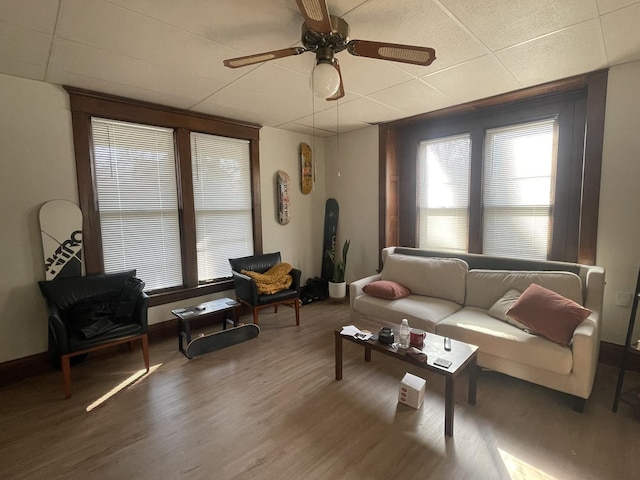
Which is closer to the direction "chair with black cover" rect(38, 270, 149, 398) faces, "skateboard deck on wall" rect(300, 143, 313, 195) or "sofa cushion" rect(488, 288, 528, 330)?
the sofa cushion

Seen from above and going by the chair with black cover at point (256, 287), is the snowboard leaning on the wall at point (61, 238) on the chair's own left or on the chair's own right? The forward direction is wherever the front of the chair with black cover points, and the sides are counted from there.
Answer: on the chair's own right

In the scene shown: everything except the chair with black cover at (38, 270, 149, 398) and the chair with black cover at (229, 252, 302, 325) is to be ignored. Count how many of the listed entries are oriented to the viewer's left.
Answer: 0

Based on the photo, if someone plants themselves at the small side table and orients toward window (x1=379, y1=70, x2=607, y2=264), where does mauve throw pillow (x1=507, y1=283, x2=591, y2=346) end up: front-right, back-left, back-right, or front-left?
front-right

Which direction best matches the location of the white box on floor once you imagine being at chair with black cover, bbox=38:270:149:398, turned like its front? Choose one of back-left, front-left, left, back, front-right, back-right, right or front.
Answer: front

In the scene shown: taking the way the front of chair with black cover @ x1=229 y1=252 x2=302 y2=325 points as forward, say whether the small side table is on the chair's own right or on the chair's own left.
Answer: on the chair's own right

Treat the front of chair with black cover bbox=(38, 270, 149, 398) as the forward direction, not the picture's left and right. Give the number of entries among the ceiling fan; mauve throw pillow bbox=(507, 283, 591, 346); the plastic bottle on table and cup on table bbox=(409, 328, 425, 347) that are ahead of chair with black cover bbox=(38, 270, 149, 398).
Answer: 4

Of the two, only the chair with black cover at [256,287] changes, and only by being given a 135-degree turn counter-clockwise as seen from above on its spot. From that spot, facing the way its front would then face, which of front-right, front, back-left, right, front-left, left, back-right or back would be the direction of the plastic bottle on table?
back-right

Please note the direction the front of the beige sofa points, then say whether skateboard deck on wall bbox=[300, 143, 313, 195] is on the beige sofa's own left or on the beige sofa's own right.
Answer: on the beige sofa's own right

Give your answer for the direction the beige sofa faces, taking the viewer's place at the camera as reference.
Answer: facing the viewer and to the left of the viewer

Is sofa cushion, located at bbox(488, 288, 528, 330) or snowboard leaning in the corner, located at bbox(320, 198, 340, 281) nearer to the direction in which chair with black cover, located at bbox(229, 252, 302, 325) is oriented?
the sofa cushion

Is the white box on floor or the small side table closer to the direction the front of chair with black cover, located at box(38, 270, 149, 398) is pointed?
the white box on floor

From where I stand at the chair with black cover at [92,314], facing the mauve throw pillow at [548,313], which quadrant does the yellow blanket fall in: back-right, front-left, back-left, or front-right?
front-left

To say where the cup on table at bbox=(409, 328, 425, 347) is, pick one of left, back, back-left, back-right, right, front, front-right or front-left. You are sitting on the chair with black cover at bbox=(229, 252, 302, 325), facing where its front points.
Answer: front

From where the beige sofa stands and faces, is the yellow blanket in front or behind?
in front

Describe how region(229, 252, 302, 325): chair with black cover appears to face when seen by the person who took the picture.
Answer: facing the viewer and to the right of the viewer

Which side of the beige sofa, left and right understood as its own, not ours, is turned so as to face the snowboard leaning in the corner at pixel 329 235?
right

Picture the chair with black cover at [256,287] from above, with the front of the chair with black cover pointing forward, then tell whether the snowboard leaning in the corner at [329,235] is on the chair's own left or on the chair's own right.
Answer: on the chair's own left

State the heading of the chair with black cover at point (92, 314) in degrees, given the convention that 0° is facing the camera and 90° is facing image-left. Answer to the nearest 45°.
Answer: approximately 315°
